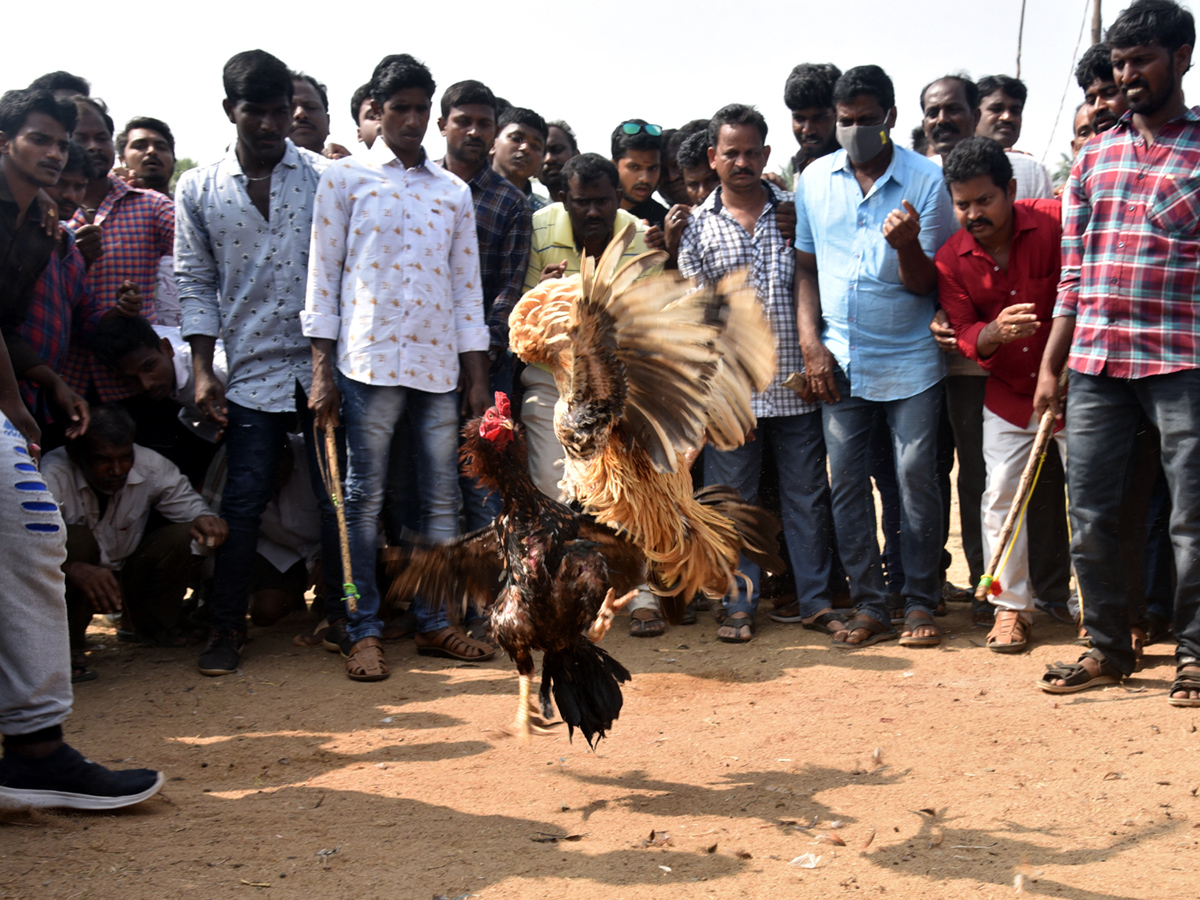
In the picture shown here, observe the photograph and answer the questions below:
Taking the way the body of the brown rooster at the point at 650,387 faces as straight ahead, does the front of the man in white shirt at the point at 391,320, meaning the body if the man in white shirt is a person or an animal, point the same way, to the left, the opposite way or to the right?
to the left

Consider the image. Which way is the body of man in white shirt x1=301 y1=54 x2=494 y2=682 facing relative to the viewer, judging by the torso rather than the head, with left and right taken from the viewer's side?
facing the viewer

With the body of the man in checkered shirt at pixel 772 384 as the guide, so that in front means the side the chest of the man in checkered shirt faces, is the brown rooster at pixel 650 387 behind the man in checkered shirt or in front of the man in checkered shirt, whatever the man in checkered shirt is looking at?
in front

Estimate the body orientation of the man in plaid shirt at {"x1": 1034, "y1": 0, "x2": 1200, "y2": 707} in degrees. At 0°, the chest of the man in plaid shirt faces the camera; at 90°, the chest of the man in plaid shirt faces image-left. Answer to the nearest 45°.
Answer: approximately 45°

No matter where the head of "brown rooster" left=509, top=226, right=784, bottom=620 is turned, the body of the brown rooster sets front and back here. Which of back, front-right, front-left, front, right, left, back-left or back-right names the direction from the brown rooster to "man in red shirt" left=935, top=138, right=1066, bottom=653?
back-right

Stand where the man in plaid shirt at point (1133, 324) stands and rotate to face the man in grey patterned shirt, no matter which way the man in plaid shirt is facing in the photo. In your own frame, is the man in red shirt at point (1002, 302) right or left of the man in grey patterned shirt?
right

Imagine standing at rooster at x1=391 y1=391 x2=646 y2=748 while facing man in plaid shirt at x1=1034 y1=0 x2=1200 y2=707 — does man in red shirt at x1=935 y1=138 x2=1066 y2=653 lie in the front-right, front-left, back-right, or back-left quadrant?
front-left

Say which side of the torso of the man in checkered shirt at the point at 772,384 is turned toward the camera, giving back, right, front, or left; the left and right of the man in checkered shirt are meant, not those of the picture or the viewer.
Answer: front

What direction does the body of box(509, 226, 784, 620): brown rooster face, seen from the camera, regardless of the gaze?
to the viewer's left

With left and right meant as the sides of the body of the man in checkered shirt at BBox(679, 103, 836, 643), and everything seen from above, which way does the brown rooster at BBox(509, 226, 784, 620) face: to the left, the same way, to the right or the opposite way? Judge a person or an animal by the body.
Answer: to the right

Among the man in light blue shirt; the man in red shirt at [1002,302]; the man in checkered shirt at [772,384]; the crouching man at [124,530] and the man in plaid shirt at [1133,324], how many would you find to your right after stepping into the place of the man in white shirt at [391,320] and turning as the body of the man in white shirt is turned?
1
